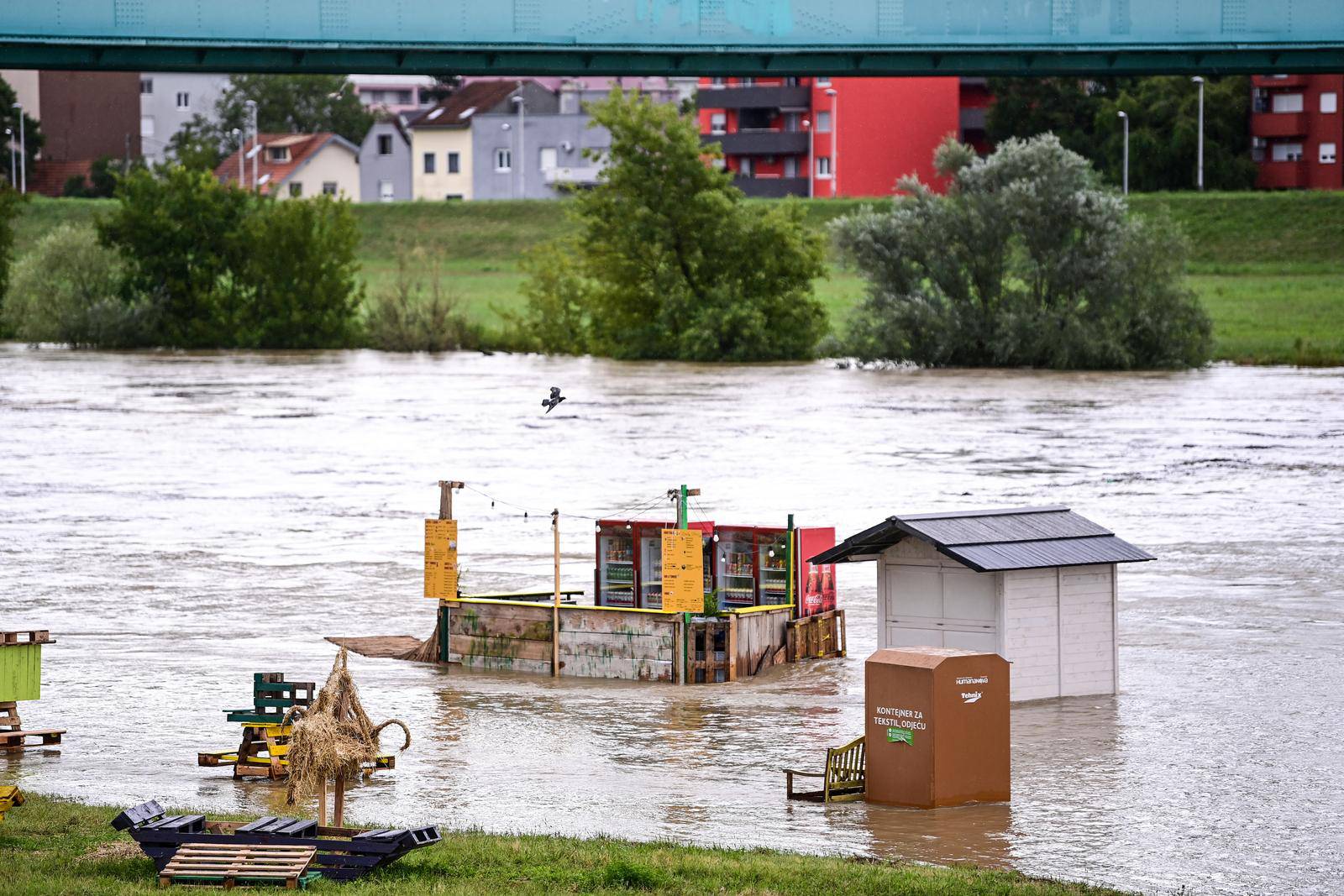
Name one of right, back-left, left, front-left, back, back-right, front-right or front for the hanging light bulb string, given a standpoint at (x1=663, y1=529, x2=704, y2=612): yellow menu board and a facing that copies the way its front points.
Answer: right

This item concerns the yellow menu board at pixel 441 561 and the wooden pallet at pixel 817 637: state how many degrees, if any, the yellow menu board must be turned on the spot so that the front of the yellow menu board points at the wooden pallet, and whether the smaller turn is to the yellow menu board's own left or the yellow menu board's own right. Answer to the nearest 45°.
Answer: approximately 90° to the yellow menu board's own left

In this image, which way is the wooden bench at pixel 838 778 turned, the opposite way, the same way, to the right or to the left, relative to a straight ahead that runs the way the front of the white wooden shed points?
to the right

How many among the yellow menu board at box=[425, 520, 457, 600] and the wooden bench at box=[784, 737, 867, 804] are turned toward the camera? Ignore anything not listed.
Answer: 1

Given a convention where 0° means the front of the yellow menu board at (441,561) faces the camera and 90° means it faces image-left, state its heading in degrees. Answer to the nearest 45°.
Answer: approximately 0°

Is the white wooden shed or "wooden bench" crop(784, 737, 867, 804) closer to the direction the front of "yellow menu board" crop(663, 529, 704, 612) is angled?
the wooden bench

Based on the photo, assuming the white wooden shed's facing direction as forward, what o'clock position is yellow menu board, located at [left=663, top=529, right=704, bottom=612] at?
The yellow menu board is roughly at 2 o'clock from the white wooden shed.

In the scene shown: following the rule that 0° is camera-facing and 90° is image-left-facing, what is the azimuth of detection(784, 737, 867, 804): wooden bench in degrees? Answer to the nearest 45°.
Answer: approximately 135°

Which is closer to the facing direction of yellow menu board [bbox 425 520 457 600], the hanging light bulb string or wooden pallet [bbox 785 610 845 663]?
the wooden pallet

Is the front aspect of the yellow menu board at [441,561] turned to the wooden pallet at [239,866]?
yes
